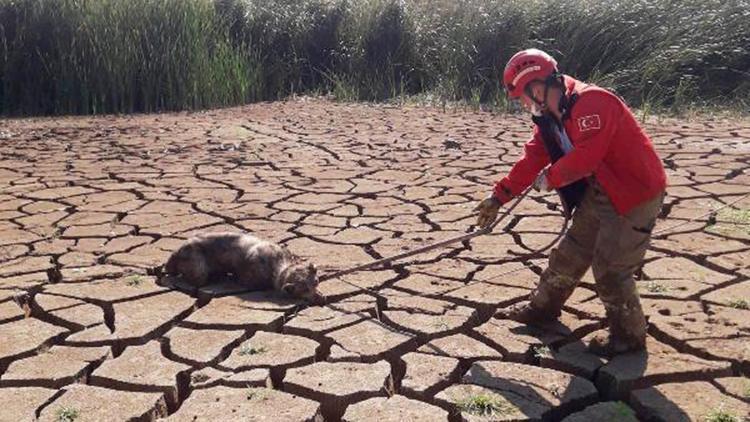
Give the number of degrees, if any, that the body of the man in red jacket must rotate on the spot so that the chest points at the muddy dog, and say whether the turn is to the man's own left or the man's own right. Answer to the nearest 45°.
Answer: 0° — they already face it

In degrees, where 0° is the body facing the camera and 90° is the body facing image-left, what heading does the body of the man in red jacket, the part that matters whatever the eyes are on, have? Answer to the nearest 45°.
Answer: approximately 90°
